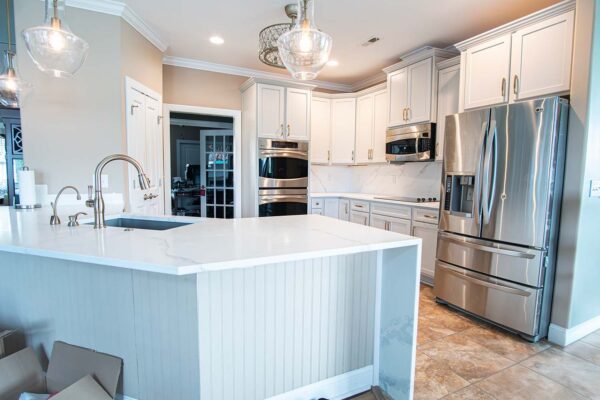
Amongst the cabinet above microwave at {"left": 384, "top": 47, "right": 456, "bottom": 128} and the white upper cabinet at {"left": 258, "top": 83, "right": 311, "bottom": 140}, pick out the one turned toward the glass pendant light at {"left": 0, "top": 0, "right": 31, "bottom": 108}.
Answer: the cabinet above microwave

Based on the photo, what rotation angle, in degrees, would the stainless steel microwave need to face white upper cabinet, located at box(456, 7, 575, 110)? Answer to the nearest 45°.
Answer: approximately 90° to its left

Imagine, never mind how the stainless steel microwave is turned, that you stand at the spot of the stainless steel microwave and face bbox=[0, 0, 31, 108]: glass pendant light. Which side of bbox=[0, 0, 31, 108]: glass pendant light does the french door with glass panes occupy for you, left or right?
right

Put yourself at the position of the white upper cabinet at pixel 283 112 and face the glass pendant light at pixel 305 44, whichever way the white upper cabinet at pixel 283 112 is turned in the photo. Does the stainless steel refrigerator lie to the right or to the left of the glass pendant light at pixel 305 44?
left

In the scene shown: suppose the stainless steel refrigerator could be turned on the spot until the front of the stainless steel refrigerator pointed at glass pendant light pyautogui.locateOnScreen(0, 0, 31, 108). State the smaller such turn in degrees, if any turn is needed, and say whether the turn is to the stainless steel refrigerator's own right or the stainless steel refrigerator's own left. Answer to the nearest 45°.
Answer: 0° — it already faces it

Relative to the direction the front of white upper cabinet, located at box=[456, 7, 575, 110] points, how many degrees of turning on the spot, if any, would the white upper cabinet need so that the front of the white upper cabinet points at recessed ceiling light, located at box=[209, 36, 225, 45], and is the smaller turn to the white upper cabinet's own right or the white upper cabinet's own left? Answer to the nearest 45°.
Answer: approximately 45° to the white upper cabinet's own right
